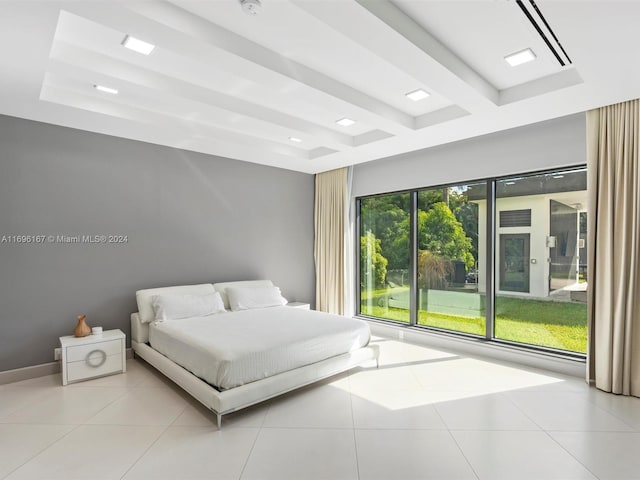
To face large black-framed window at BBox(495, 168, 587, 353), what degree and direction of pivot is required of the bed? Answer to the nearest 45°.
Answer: approximately 45° to its left

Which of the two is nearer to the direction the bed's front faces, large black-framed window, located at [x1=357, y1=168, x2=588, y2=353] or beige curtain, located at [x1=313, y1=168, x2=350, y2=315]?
the large black-framed window

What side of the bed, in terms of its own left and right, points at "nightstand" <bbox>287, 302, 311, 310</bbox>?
left

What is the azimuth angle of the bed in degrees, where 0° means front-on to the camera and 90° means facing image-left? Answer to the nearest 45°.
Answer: approximately 315°

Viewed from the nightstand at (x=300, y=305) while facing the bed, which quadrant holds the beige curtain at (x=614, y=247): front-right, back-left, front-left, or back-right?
front-left
